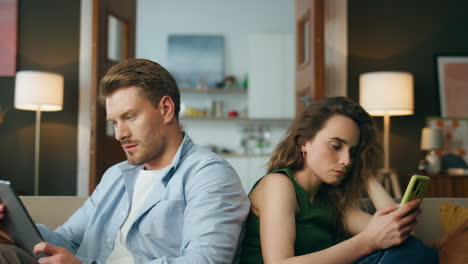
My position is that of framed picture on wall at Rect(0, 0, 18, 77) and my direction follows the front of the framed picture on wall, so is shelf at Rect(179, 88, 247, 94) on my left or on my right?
on my left

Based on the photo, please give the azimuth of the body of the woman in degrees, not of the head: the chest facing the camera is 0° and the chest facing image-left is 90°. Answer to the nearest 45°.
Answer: approximately 315°

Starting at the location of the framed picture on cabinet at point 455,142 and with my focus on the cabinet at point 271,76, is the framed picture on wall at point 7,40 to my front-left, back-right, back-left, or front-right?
front-left

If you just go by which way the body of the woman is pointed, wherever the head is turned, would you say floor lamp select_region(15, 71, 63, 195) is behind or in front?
behind

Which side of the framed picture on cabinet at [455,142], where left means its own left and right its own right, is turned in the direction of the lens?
front

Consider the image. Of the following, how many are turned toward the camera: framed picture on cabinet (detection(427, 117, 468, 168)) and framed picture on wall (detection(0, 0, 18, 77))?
2

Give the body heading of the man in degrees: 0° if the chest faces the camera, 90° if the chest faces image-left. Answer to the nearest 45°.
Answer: approximately 45°

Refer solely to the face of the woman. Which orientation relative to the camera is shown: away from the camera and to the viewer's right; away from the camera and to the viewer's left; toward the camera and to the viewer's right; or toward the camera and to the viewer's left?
toward the camera and to the viewer's right

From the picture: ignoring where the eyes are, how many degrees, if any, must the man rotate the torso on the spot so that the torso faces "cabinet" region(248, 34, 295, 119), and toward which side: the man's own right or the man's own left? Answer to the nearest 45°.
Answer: approximately 135° to the man's own right

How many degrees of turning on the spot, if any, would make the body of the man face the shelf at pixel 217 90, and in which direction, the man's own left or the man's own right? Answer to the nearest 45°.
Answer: approximately 135° to the man's own right

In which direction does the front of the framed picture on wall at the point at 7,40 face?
toward the camera
